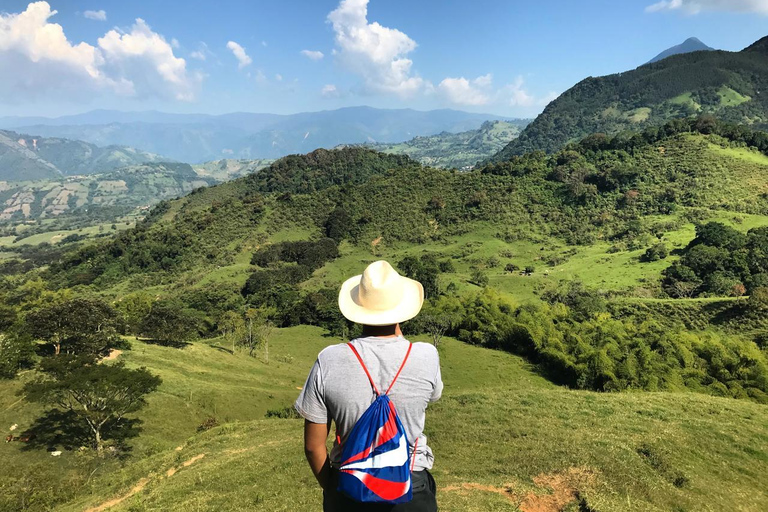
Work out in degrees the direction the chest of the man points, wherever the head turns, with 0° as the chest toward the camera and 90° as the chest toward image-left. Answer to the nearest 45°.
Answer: approximately 180°

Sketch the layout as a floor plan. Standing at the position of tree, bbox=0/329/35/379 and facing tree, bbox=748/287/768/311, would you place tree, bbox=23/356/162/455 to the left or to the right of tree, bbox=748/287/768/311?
right

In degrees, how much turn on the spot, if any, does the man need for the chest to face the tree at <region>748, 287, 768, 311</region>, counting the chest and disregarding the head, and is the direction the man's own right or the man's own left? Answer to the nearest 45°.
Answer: approximately 45° to the man's own right

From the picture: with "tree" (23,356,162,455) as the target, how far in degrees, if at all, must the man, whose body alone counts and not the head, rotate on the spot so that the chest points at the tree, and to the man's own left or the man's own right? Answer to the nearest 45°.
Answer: approximately 45° to the man's own left

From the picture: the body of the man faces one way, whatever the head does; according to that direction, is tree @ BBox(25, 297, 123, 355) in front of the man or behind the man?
in front

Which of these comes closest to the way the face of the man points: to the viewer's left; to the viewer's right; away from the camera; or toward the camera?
away from the camera

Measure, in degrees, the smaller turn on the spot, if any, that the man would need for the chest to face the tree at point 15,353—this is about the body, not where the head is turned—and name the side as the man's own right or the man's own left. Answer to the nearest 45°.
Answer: approximately 45° to the man's own left
